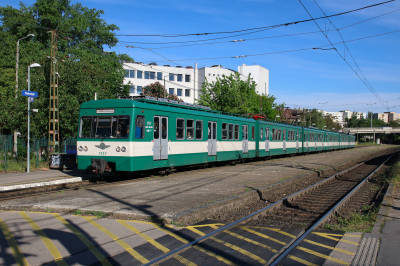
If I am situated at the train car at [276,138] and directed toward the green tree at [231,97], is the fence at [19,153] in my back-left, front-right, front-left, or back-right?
back-left

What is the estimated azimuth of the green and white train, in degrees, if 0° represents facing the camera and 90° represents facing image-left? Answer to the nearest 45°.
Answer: approximately 45°

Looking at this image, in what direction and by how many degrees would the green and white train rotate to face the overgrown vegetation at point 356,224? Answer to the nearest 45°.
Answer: approximately 90° to its left

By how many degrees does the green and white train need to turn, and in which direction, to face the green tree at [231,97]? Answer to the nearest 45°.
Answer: approximately 135° to its right

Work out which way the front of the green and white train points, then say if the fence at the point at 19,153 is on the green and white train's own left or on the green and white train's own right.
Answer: on the green and white train's own right
